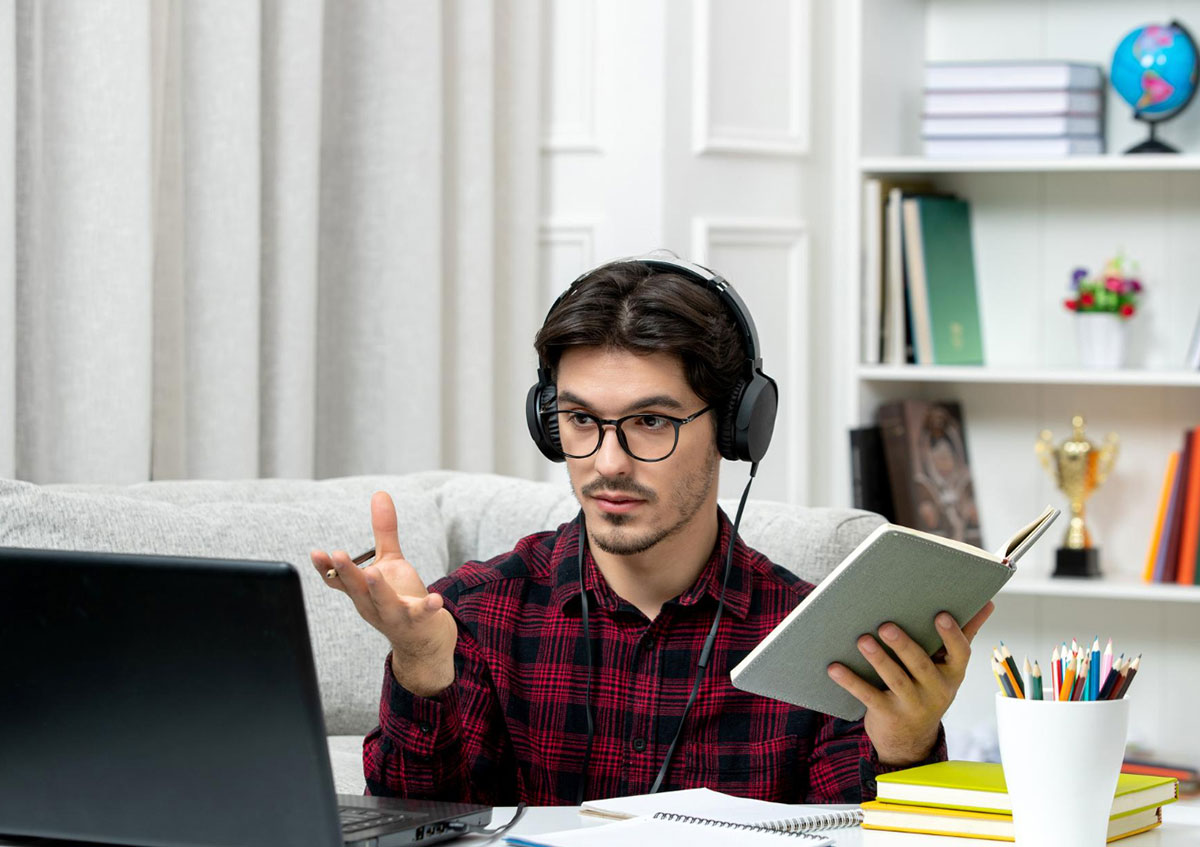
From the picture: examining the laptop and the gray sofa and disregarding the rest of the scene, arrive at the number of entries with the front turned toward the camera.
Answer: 1

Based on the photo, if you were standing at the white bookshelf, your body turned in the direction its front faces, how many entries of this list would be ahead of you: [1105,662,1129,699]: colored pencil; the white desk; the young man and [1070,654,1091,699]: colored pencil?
4

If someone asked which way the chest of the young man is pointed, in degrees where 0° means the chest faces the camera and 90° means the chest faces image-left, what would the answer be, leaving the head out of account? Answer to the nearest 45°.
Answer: approximately 0°

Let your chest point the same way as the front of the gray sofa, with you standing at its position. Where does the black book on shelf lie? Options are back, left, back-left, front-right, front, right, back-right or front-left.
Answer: back-left

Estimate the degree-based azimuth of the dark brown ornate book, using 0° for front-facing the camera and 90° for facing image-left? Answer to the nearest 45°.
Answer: approximately 315°

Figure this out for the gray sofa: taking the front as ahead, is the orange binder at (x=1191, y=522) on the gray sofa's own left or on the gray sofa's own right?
on the gray sofa's own left

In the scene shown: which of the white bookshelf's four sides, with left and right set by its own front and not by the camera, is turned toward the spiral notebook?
front

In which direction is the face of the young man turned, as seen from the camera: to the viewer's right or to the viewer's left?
to the viewer's left

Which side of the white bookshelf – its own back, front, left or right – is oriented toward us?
front

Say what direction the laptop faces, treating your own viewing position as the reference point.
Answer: facing away from the viewer and to the right of the viewer

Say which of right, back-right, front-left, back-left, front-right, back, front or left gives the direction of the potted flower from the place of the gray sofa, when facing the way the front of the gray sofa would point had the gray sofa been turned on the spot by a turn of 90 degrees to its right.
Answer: back-right

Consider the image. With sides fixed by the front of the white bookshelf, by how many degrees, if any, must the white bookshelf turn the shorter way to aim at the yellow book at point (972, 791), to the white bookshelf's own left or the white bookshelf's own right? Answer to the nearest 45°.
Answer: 0° — it already faces it

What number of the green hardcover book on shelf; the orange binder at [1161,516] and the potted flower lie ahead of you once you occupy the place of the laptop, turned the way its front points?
3
